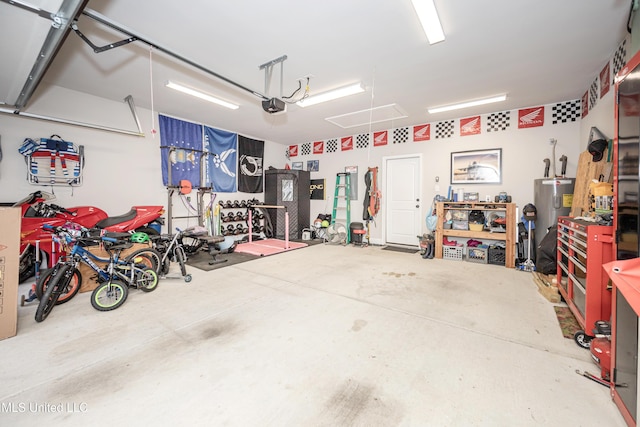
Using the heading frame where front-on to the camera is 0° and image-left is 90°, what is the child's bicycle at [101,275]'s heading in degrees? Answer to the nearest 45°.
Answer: approximately 45°

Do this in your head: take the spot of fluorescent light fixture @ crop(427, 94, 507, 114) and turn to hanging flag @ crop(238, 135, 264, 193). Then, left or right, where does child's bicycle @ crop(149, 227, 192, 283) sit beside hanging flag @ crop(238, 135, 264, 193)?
left

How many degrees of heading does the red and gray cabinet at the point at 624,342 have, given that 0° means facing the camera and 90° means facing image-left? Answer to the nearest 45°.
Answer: approximately 90°

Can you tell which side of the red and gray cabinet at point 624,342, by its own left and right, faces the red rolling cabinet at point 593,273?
right

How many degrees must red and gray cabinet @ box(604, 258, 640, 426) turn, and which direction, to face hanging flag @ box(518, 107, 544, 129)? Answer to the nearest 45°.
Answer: approximately 90° to its right

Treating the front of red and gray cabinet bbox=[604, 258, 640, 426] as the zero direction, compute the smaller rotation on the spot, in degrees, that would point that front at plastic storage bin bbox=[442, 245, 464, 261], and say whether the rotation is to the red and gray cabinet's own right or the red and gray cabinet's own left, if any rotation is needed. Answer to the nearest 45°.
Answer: approximately 45° to the red and gray cabinet's own right

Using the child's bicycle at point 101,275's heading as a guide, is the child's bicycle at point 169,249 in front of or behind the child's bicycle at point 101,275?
behind
